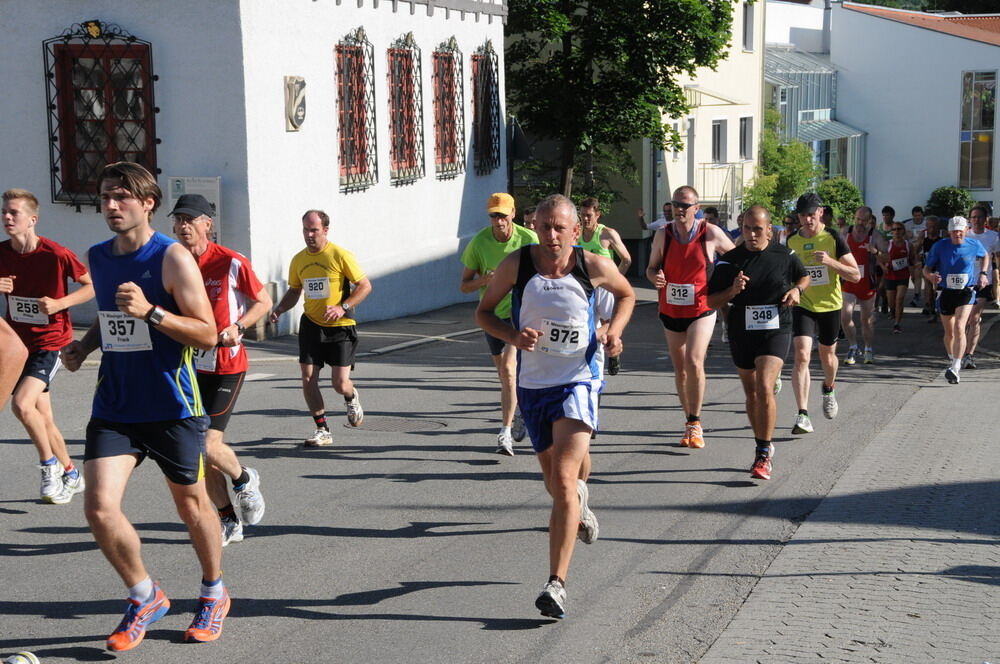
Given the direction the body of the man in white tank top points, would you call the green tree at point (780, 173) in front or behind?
behind

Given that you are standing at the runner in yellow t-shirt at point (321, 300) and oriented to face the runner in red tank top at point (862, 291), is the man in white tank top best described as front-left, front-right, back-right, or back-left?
back-right

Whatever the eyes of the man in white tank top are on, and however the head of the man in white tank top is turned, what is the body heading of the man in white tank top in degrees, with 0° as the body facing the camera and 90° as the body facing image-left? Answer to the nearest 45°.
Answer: approximately 0°

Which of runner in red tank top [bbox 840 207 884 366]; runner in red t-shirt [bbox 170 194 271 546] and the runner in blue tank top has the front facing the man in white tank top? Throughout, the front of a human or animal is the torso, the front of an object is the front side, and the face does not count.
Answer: the runner in red tank top

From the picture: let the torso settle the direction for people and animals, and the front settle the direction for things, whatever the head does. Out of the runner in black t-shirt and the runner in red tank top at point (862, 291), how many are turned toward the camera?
2

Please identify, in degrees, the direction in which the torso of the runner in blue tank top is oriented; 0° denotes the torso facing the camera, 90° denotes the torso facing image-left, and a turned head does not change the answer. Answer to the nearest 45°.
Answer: approximately 45°

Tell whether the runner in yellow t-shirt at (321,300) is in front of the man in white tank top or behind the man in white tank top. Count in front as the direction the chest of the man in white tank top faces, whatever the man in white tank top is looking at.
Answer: behind
